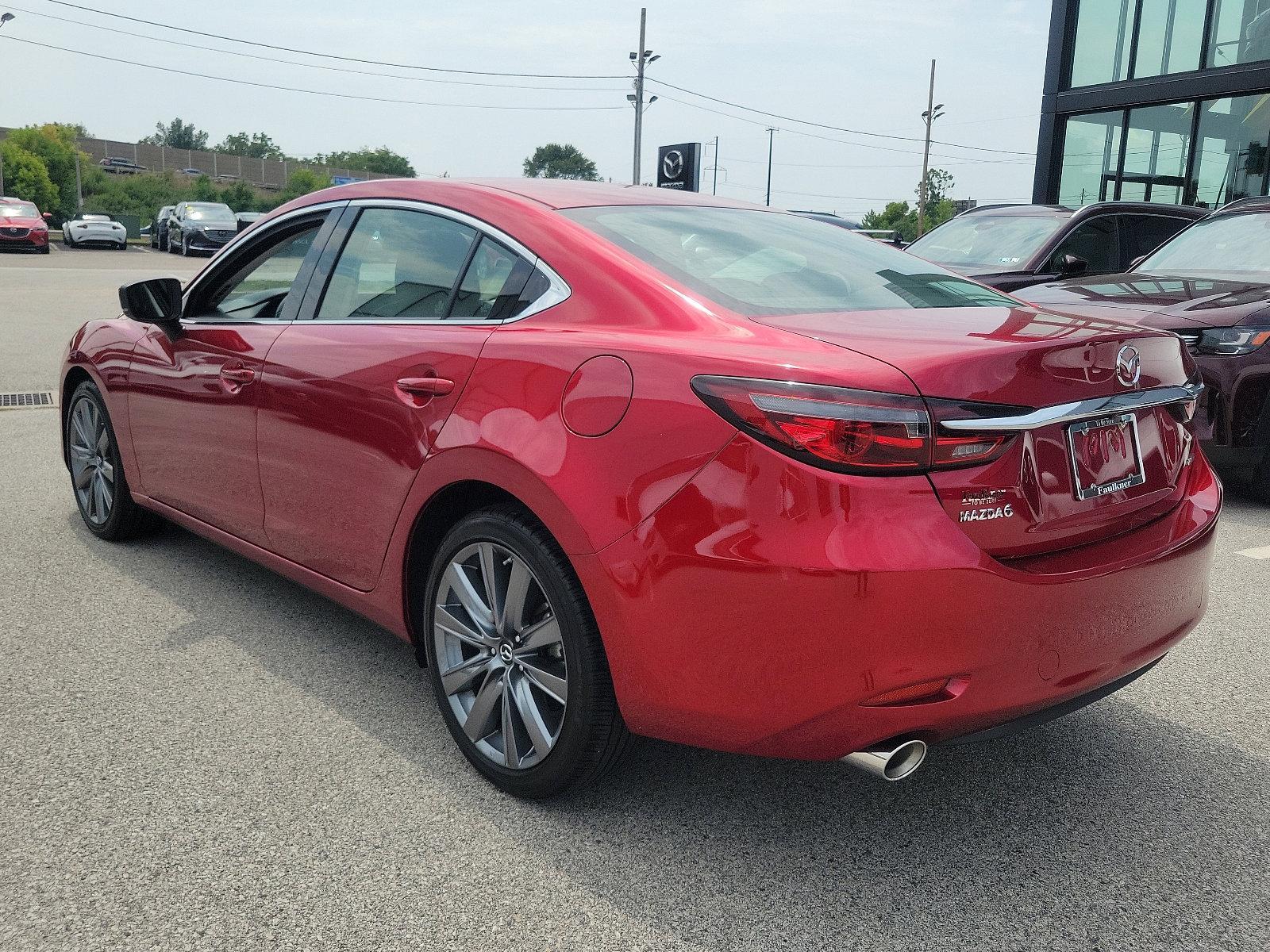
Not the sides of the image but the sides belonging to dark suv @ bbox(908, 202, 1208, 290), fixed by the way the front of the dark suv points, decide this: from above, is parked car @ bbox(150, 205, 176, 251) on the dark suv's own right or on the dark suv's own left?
on the dark suv's own right

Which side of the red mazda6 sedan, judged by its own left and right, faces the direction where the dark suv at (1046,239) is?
right

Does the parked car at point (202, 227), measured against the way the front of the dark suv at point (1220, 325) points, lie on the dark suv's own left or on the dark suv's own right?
on the dark suv's own right

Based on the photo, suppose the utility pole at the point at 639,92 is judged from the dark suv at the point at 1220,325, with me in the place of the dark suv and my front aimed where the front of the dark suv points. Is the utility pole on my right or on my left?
on my right

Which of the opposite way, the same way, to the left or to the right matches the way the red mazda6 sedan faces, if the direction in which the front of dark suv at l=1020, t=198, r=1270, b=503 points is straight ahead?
to the right

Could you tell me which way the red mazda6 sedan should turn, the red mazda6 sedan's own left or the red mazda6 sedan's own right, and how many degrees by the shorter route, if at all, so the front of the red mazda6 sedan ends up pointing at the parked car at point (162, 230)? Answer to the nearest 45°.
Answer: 0° — it already faces it

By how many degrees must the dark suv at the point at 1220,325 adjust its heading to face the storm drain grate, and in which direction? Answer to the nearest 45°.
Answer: approximately 45° to its right

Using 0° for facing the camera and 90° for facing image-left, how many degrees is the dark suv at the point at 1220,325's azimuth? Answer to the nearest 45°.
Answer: approximately 45°

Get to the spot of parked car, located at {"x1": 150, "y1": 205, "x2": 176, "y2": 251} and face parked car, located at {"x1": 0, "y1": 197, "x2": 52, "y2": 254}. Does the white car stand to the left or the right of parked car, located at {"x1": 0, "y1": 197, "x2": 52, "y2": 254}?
right

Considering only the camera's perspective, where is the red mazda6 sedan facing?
facing away from the viewer and to the left of the viewer

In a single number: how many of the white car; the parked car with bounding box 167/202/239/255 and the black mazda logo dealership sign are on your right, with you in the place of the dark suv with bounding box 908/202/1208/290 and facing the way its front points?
3

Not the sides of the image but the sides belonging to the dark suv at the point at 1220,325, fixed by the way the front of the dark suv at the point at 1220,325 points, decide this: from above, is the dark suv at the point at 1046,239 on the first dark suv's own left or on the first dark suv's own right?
on the first dark suv's own right

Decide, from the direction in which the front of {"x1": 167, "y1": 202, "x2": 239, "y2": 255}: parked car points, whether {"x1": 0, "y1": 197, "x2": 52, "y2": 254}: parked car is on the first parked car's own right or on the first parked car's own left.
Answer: on the first parked car's own right
